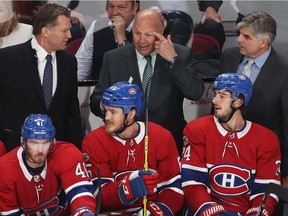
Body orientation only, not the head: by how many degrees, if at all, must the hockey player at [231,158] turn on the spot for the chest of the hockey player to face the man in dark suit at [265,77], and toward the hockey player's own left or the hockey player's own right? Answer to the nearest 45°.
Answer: approximately 180°

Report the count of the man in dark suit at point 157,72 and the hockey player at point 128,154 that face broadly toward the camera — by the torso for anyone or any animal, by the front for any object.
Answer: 2

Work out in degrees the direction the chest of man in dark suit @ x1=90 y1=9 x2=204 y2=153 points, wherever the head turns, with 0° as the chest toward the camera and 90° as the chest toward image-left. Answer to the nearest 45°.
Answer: approximately 0°

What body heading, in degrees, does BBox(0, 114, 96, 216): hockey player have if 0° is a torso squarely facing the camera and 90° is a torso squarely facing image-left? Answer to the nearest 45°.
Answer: approximately 0°

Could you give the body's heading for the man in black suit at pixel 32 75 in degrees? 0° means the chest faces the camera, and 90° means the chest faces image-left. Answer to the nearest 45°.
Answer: approximately 315°

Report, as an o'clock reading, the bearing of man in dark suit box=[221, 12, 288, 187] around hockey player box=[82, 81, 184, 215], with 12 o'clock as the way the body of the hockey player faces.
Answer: The man in dark suit is roughly at 8 o'clock from the hockey player.

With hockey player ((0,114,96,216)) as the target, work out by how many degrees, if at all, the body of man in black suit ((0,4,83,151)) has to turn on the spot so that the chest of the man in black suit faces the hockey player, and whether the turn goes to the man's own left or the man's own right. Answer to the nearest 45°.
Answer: approximately 45° to the man's own right

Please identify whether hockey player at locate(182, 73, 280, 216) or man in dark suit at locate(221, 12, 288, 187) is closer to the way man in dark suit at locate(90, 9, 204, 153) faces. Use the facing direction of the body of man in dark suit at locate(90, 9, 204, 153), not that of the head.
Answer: the hockey player
